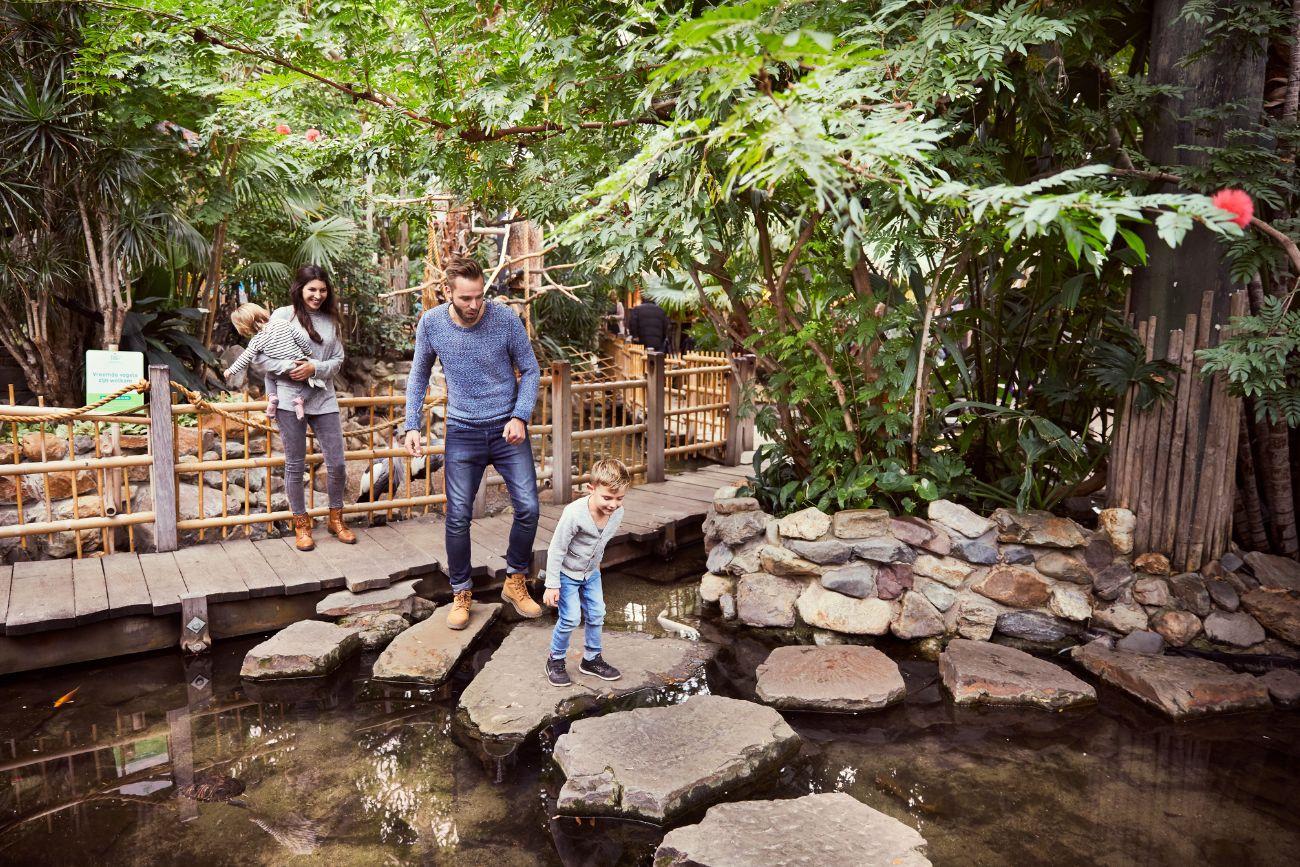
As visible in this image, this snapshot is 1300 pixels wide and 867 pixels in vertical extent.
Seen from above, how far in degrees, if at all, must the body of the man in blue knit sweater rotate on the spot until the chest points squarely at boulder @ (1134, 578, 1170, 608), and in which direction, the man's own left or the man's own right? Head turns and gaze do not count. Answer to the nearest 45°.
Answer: approximately 90° to the man's own left

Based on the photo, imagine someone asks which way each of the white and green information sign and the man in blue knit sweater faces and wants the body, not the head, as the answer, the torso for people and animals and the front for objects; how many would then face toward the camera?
2

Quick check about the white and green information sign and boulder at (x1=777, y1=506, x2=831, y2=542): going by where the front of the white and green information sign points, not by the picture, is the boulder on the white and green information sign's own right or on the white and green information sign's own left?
on the white and green information sign's own left

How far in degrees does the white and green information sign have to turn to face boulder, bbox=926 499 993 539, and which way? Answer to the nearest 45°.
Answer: approximately 45° to its left

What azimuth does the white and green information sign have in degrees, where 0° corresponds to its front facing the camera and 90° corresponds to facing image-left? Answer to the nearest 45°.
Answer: approximately 0°

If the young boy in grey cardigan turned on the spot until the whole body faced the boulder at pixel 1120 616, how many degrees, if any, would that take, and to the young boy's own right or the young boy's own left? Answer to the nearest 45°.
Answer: approximately 45° to the young boy's own left

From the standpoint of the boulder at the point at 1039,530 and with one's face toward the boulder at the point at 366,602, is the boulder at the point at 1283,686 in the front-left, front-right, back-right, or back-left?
back-left

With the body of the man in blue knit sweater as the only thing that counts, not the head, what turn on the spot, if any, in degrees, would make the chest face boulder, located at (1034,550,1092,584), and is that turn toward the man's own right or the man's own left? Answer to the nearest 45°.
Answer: approximately 90° to the man's own left

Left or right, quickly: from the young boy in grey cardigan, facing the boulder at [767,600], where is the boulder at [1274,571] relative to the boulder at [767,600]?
right

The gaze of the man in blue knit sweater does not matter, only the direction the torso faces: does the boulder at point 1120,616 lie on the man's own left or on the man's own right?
on the man's own left
